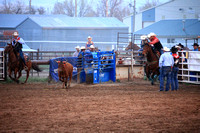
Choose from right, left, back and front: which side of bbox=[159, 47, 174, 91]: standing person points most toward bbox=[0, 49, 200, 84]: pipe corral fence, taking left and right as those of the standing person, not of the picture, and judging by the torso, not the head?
front

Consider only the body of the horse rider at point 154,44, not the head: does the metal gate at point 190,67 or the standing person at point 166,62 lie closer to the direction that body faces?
the standing person

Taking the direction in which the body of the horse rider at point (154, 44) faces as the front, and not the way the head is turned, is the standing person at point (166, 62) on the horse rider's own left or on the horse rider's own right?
on the horse rider's own left

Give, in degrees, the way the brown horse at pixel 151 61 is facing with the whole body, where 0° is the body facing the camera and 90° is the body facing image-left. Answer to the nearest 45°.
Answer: approximately 45°

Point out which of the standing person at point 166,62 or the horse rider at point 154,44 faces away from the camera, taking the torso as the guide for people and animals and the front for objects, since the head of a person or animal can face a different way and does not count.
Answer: the standing person

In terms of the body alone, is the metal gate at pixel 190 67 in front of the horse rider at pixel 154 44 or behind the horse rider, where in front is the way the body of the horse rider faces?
behind

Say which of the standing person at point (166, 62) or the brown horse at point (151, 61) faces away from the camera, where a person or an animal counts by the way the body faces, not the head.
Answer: the standing person

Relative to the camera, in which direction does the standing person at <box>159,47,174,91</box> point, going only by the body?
away from the camera

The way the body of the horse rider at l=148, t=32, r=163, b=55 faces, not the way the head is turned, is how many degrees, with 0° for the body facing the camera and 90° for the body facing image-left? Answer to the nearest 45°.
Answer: approximately 45°
